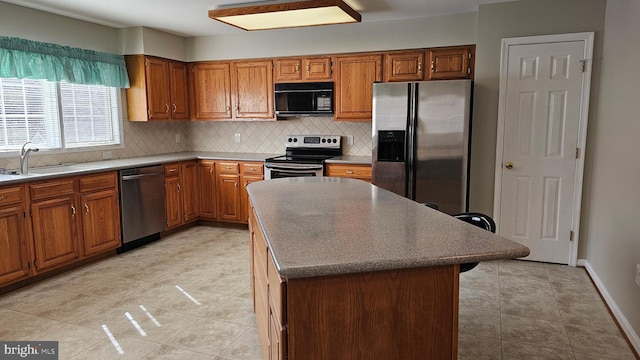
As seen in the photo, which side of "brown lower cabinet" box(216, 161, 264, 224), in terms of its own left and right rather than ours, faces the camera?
front

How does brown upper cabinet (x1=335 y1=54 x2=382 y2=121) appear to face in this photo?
toward the camera

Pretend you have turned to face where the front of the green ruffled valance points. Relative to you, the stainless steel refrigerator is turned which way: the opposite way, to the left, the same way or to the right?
to the right

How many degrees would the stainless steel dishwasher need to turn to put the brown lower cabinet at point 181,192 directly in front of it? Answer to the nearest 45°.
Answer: approximately 90° to its left

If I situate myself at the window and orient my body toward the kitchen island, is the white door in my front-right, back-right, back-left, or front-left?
front-left

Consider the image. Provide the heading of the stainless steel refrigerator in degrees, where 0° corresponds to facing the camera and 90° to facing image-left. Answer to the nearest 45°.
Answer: approximately 0°

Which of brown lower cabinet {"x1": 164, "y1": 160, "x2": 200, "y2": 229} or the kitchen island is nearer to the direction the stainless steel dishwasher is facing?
the kitchen island

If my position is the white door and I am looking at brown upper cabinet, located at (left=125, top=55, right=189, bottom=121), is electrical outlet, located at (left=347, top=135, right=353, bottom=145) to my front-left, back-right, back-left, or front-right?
front-right

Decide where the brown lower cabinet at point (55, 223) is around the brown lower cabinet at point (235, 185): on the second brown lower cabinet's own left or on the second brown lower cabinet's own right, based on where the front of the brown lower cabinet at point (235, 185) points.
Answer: on the second brown lower cabinet's own right
